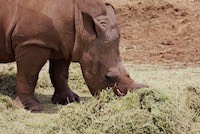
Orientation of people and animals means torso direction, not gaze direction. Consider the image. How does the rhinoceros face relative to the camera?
to the viewer's right
